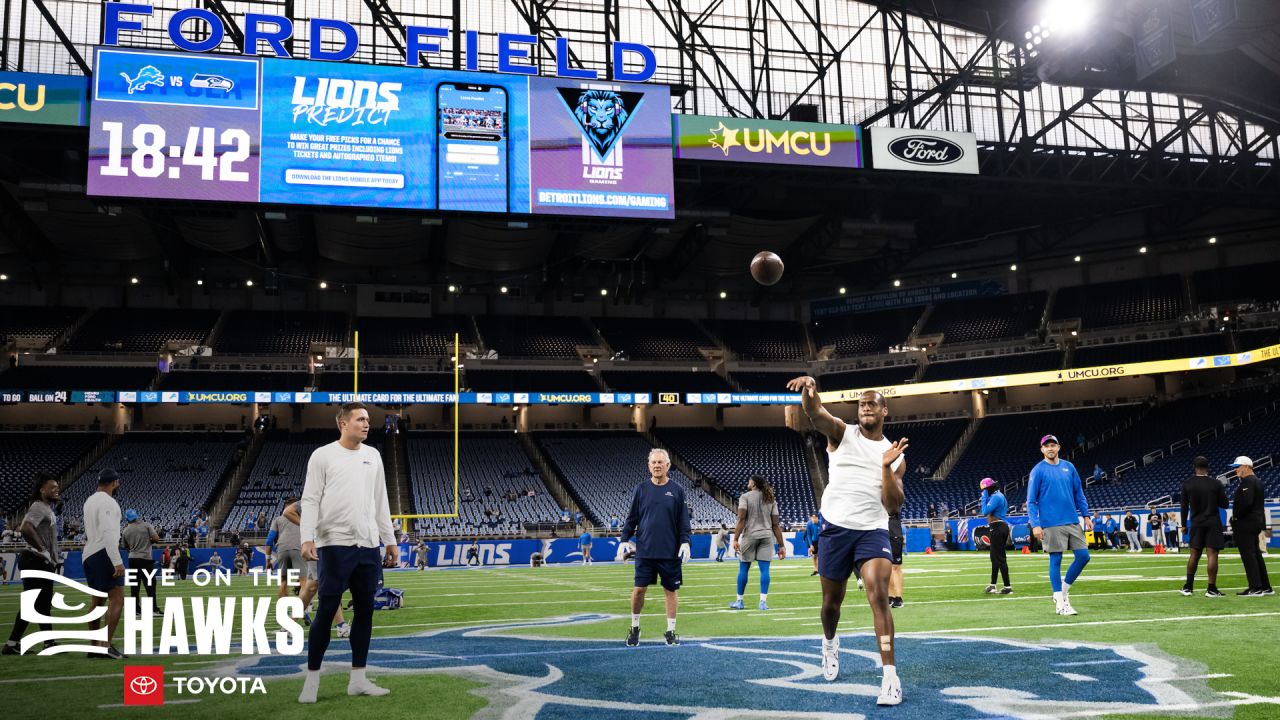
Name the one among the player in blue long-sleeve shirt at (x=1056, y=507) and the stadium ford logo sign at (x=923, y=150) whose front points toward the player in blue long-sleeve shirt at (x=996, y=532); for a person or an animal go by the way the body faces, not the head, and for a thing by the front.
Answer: the stadium ford logo sign

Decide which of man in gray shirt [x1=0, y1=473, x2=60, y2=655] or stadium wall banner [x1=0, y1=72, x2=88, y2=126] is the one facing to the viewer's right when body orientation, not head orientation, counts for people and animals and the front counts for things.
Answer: the man in gray shirt

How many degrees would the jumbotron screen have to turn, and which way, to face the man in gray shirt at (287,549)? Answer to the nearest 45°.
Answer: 0° — it already faces them

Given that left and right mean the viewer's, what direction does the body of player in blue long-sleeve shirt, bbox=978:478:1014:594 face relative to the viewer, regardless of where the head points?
facing to the left of the viewer

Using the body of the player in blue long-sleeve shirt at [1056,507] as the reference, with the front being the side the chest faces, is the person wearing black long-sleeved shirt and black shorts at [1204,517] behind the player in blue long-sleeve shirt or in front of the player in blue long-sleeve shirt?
behind

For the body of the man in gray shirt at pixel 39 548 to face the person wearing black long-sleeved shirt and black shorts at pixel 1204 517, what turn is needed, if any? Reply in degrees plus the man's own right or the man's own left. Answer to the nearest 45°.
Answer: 0° — they already face them

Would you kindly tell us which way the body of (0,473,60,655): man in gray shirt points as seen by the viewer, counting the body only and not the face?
to the viewer's right

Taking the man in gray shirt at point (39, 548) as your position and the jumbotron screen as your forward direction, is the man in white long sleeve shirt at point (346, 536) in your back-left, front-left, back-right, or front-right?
back-right

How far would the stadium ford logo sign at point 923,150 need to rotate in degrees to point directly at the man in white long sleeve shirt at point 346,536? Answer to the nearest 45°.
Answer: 0° — it already faces them

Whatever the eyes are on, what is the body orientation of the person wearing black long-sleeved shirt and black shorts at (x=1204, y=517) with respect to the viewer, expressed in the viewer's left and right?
facing away from the viewer

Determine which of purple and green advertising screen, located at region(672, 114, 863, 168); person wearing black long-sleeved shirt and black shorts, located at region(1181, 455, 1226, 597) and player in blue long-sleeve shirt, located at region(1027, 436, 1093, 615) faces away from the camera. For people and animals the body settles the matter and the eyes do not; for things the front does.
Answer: the person wearing black long-sleeved shirt and black shorts

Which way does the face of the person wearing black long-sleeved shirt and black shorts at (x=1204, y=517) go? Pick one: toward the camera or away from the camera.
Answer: away from the camera

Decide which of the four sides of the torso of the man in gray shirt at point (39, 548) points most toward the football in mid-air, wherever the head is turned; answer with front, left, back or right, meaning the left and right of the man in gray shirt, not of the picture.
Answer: front

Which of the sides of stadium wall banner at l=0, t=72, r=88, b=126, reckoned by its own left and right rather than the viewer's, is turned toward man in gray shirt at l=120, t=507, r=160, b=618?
front
